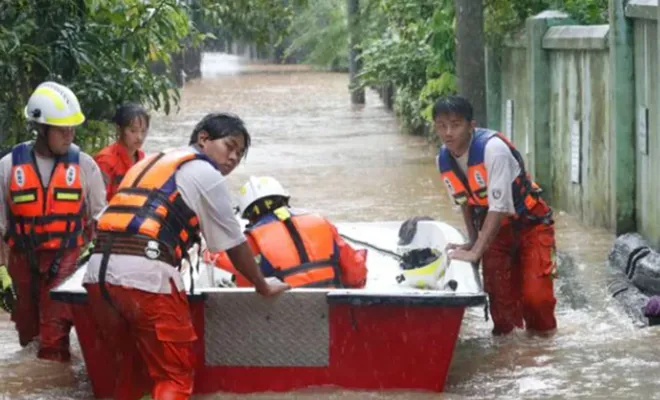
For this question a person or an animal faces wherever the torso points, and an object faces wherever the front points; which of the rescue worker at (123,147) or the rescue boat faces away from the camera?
the rescue boat

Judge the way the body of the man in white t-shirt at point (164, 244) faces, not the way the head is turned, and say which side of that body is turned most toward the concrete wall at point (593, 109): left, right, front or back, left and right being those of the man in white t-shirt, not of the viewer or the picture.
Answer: front

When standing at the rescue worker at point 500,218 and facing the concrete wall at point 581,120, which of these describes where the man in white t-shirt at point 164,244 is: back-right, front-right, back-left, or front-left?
back-left

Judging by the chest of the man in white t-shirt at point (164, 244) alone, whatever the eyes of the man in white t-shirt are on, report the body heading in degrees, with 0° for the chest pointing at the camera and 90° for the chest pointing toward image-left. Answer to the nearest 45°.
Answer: approximately 225°

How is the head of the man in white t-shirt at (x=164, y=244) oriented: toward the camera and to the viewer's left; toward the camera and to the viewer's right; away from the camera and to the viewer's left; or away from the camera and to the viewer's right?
toward the camera and to the viewer's right

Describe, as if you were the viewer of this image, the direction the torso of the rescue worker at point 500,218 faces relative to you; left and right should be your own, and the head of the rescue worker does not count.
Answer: facing the viewer and to the left of the viewer

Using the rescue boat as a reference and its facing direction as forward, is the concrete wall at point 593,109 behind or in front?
in front

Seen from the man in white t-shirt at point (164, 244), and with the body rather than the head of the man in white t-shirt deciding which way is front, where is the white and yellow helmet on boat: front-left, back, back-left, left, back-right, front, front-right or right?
front

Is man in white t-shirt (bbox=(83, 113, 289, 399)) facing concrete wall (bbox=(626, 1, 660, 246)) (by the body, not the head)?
yes

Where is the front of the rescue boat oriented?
away from the camera

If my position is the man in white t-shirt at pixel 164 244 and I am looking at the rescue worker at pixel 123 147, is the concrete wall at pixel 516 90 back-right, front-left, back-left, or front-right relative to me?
front-right

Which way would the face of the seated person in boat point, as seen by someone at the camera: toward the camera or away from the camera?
away from the camera

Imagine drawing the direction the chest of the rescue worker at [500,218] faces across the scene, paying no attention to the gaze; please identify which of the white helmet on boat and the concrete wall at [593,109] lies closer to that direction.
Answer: the white helmet on boat

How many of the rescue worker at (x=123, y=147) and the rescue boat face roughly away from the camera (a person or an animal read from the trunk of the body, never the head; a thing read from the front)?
1

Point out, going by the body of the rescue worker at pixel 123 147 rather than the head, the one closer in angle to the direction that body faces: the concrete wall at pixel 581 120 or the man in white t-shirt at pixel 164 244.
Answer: the man in white t-shirt

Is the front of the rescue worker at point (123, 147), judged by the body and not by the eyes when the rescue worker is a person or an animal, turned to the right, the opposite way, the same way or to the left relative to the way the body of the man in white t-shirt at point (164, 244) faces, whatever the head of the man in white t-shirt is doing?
to the right

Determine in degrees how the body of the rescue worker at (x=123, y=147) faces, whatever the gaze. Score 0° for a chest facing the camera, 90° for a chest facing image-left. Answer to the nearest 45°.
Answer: approximately 315°

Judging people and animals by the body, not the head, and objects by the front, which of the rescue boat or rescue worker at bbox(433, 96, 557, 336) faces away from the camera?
the rescue boat
